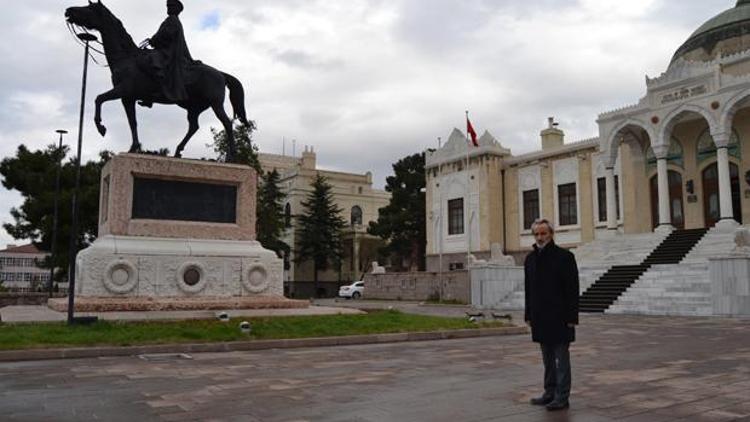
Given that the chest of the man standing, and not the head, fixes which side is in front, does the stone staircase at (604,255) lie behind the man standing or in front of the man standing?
behind

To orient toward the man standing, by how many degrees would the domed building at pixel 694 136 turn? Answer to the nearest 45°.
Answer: approximately 45° to its left

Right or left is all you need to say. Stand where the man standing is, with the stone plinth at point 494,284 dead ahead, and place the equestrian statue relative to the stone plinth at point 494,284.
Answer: left

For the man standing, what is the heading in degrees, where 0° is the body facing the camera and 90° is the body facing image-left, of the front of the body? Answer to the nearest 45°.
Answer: approximately 45°

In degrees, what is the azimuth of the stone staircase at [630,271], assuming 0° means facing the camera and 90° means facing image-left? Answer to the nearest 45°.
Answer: approximately 45°

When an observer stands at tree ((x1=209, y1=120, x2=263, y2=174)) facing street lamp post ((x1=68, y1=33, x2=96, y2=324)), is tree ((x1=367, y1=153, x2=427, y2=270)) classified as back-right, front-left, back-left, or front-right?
back-left

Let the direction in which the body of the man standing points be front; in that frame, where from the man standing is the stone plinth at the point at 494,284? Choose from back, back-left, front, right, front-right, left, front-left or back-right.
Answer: back-right

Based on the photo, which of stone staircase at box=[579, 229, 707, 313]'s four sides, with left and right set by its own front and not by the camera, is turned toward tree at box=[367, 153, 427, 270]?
right

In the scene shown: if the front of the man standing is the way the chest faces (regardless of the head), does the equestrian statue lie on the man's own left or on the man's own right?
on the man's own right
